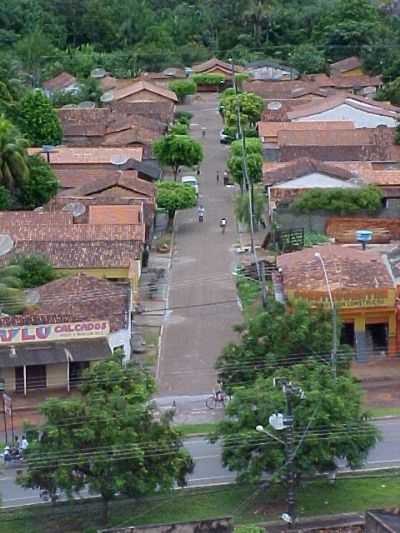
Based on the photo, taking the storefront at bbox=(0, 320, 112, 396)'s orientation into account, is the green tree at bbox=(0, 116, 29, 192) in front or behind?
behind

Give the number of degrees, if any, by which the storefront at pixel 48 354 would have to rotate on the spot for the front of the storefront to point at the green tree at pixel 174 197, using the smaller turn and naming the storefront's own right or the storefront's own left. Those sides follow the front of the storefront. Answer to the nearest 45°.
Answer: approximately 180°

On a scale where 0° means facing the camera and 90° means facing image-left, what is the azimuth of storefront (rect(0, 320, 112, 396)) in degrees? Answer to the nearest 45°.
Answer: approximately 0°

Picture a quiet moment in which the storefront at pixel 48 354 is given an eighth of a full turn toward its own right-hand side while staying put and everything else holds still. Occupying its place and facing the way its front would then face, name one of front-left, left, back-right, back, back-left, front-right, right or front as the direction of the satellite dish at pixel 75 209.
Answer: back-right

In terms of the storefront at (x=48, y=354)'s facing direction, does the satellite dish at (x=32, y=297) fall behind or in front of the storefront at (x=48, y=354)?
behind

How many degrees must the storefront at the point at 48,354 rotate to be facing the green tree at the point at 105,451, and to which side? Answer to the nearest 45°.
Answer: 0° — it already faces it

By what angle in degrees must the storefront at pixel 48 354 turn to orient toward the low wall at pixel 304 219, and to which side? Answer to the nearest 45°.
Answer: approximately 135° to its left

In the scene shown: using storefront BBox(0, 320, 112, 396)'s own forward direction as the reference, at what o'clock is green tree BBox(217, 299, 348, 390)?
The green tree is roughly at 10 o'clock from the storefront.

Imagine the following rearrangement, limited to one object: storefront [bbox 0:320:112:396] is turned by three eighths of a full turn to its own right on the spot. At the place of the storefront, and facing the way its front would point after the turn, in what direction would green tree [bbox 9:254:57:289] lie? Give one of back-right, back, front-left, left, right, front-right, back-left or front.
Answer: front-right

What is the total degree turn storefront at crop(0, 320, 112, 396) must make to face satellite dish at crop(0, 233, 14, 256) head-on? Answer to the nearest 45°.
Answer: approximately 180°

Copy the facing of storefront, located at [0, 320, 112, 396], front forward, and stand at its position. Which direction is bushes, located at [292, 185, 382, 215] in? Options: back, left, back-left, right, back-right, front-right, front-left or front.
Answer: back-left

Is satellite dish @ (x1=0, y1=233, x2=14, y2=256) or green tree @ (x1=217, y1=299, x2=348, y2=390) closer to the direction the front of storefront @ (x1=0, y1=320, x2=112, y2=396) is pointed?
the green tree
